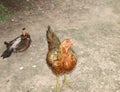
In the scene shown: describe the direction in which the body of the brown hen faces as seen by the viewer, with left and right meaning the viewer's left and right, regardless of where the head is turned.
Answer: facing the viewer and to the right of the viewer

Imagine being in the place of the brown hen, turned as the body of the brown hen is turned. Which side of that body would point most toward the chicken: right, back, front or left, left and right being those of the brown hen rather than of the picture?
back
